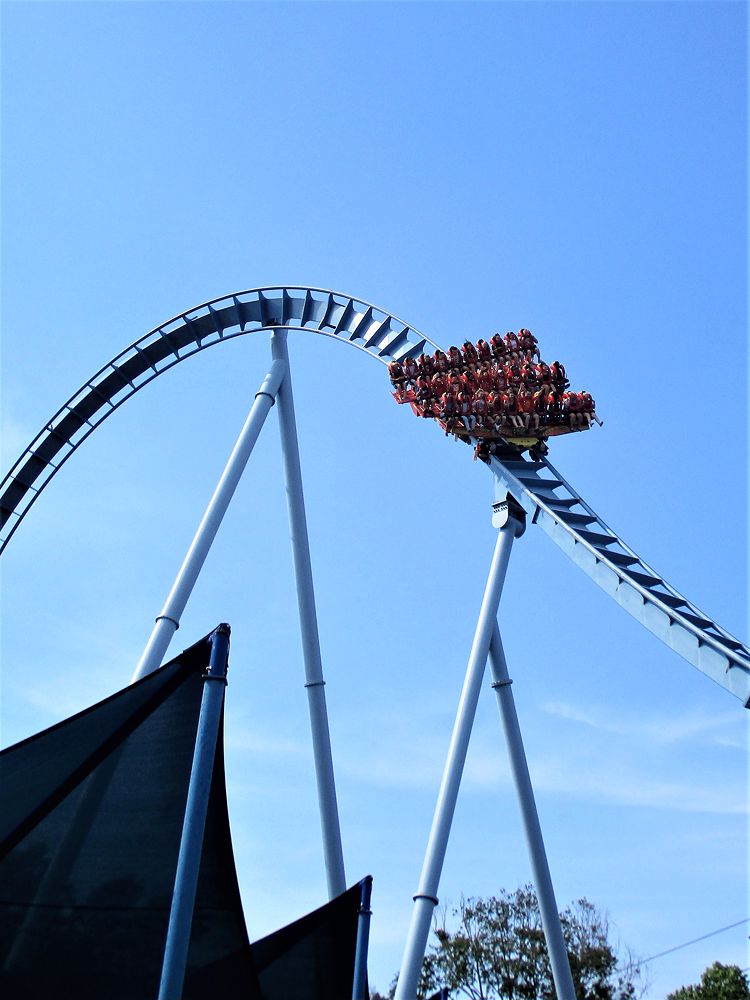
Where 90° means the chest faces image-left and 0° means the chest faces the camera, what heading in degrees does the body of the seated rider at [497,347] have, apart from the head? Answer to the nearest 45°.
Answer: approximately 315°

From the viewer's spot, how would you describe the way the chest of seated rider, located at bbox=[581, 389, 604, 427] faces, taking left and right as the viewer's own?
facing the viewer and to the right of the viewer

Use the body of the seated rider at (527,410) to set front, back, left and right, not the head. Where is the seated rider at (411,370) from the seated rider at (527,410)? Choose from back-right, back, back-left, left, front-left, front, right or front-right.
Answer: back-right

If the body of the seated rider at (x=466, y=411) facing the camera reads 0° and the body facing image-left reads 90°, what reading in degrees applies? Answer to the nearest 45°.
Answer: approximately 315°

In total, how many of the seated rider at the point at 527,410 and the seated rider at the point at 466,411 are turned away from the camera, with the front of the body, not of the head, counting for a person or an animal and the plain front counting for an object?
0
